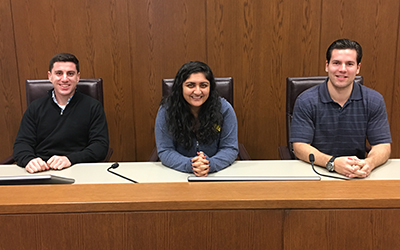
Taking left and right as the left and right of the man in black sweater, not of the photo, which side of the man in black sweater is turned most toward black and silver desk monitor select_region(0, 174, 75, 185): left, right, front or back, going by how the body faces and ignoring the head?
front

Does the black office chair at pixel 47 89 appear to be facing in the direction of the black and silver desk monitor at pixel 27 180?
yes

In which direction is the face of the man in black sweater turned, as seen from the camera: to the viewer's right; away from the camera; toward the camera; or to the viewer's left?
toward the camera

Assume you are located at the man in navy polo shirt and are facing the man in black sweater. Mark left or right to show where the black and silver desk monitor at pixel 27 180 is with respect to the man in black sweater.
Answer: left

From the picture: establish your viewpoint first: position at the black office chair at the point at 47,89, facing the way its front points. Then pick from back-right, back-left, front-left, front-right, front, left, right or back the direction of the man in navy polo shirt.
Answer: front-left

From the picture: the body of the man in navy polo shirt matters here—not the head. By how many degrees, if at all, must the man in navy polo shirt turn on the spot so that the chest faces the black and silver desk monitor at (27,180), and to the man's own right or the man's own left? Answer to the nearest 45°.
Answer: approximately 45° to the man's own right

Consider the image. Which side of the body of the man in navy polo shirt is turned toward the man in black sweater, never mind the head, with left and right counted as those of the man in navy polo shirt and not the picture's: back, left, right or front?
right

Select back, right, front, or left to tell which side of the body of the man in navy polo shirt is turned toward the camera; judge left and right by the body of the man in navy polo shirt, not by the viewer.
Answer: front

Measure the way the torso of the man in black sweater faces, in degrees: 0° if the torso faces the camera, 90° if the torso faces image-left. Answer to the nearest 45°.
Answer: approximately 0°

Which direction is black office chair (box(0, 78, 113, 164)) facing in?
toward the camera

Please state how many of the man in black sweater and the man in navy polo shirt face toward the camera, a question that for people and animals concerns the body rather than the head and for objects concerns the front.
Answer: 2
